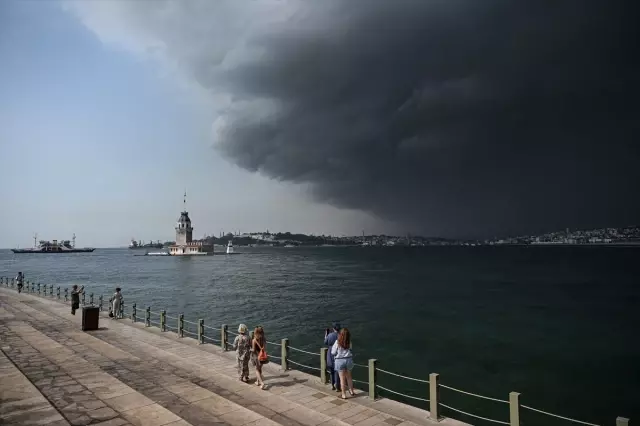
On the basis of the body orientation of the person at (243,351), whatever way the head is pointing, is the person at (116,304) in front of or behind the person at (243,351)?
in front

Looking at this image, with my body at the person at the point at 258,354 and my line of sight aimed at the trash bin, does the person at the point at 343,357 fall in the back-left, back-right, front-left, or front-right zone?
back-right

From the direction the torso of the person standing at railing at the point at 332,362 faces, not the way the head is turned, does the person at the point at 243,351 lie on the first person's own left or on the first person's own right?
on the first person's own left

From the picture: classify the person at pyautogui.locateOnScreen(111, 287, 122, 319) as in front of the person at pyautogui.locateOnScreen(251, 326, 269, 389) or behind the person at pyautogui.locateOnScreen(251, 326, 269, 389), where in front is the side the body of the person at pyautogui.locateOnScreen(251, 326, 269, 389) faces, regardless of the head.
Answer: in front

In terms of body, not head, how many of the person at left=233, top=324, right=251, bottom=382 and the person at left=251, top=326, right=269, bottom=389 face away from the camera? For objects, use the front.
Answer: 2

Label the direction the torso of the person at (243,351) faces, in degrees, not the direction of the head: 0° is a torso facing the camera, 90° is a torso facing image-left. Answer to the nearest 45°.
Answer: approximately 180°

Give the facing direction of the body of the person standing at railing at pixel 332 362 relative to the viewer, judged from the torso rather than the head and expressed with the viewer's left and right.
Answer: facing away from the viewer and to the right of the viewer

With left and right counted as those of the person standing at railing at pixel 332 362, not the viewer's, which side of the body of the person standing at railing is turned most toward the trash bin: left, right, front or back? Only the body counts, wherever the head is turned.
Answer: left

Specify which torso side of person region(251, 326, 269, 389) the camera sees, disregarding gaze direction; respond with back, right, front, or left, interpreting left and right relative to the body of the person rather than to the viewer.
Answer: back

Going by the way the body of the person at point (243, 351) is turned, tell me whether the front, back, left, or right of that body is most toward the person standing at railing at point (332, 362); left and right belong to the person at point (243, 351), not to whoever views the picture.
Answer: right

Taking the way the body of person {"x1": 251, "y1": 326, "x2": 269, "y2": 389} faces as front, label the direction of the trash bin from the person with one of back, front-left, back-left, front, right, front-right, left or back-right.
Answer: front-left

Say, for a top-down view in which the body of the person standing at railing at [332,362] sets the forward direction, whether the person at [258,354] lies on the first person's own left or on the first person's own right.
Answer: on the first person's own left

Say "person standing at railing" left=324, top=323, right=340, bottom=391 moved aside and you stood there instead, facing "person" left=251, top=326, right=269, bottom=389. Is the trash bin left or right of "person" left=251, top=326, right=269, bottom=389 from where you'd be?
right
